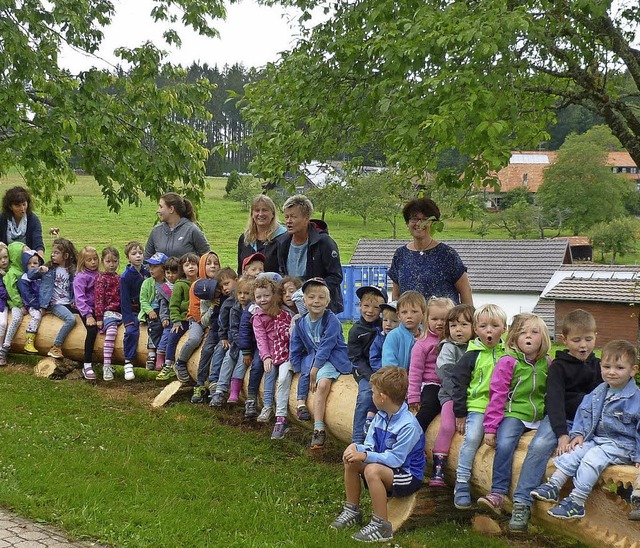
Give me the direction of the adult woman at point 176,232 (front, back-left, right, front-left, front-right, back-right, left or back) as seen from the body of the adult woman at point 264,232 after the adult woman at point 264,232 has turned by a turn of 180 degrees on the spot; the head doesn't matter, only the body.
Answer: front-left

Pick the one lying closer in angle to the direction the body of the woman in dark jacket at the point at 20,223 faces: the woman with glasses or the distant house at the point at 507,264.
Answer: the woman with glasses

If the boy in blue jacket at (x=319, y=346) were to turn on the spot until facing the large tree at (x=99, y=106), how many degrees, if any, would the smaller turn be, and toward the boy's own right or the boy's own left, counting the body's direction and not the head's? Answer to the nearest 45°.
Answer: approximately 135° to the boy's own right

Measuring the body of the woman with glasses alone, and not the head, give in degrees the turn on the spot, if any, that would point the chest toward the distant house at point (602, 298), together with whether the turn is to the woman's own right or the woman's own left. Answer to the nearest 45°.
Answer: approximately 180°

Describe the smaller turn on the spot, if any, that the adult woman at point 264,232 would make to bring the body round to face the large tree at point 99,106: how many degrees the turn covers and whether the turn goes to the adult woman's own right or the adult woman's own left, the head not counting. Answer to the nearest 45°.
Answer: approximately 135° to the adult woman's own right

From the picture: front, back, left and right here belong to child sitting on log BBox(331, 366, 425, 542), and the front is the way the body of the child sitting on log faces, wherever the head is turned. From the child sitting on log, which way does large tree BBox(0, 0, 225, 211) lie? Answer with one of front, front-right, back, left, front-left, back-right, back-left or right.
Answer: right

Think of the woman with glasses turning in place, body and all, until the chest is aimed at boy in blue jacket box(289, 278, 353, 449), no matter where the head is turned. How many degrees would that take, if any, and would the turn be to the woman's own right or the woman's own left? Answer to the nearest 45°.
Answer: approximately 90° to the woman's own right

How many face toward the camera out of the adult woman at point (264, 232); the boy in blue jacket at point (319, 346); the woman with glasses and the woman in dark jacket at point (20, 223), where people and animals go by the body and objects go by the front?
4

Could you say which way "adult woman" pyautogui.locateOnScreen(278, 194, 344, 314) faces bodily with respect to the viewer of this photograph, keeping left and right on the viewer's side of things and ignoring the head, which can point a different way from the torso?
facing the viewer and to the left of the viewer

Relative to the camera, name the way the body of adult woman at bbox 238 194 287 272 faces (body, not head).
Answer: toward the camera

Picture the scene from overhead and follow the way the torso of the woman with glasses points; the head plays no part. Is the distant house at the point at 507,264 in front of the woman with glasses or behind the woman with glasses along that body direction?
behind

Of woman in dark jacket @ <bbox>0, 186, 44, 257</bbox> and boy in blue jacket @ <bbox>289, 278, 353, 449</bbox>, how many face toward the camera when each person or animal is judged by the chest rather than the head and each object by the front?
2

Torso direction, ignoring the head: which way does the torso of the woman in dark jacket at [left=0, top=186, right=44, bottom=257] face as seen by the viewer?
toward the camera

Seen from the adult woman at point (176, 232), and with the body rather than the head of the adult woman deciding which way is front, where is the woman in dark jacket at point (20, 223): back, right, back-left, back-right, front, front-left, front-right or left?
right
